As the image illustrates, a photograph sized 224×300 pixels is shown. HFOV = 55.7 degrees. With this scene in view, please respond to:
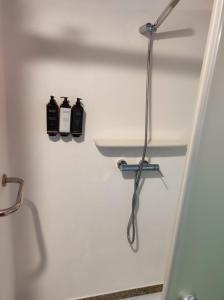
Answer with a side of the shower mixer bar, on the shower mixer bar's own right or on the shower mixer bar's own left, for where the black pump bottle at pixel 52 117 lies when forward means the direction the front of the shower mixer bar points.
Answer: on the shower mixer bar's own right

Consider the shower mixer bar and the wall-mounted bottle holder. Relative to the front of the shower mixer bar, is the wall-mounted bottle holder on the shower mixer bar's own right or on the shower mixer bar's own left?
on the shower mixer bar's own right

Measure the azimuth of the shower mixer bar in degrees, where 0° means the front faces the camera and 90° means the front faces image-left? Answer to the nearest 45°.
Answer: approximately 0°
